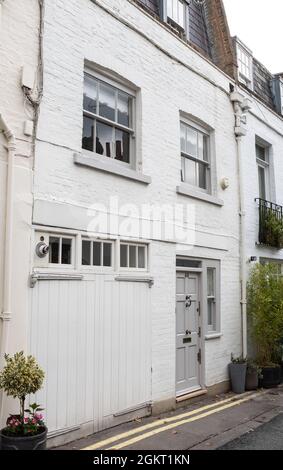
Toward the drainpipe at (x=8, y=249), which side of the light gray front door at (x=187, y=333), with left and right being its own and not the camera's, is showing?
right

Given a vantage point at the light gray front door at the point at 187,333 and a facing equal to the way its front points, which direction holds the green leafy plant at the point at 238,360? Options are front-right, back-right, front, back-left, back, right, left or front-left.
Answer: left

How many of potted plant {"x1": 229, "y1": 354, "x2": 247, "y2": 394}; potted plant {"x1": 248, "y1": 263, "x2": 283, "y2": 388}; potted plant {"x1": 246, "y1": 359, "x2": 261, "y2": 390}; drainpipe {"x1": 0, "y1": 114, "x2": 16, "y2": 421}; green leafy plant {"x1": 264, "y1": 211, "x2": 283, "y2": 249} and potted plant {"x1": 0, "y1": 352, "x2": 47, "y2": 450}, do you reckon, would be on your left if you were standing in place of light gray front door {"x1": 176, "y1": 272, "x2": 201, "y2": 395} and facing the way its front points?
4

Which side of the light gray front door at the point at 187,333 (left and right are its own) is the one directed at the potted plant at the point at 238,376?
left

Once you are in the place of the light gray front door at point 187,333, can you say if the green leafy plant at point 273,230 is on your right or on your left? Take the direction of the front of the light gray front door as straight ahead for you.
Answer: on your left

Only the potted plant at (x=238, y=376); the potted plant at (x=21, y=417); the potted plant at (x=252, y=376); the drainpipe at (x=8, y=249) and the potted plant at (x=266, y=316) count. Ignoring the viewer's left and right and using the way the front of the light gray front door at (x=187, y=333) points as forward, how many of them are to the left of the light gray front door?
3

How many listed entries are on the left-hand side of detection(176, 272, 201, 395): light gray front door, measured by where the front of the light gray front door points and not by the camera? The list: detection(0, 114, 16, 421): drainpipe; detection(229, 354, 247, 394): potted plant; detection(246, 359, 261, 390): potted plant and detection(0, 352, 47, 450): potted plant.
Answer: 2

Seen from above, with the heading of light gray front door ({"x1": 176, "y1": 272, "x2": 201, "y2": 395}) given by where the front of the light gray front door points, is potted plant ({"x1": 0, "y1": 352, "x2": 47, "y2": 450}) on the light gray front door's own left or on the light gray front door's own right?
on the light gray front door's own right

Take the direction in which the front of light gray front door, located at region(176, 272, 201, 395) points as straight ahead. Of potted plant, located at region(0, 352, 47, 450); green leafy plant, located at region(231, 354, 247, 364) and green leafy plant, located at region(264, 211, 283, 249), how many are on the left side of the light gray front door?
2

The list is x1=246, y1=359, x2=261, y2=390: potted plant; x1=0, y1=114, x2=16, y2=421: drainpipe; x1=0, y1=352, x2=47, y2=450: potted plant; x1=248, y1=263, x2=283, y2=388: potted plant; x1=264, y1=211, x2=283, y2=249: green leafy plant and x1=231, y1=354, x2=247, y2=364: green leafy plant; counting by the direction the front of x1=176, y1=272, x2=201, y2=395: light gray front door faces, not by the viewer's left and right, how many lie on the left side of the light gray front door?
4
